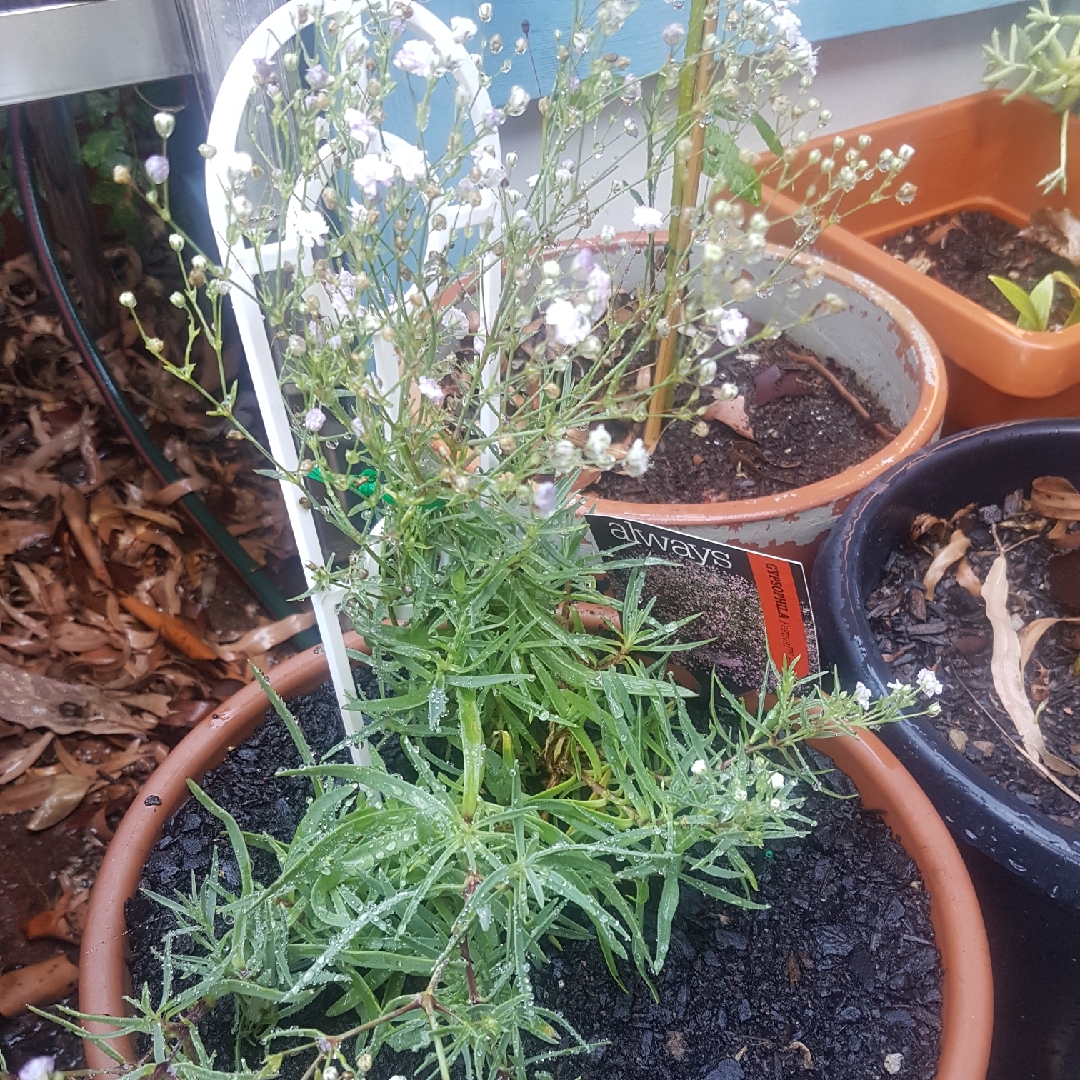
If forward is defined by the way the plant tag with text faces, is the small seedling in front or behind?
behind

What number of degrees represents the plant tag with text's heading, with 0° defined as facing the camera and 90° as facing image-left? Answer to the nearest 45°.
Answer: approximately 0°

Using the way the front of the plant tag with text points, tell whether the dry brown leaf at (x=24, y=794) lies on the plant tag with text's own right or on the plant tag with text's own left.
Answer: on the plant tag with text's own right

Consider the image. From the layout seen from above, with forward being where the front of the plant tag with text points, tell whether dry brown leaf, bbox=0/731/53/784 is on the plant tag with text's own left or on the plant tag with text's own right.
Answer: on the plant tag with text's own right

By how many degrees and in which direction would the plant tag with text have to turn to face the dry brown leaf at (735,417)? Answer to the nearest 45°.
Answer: approximately 180°
